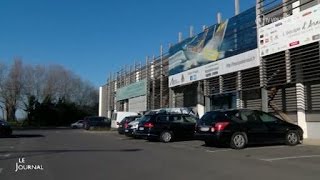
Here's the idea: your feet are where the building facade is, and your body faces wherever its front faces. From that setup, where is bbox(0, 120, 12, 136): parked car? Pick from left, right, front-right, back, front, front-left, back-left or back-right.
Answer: front-right

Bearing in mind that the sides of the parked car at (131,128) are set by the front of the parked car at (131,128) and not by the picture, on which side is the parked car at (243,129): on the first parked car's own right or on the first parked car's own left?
on the first parked car's own right

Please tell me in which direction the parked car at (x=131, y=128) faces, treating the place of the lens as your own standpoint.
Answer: facing away from the viewer and to the right of the viewer

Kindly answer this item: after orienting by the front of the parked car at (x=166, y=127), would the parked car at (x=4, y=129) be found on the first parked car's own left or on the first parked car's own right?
on the first parked car's own left

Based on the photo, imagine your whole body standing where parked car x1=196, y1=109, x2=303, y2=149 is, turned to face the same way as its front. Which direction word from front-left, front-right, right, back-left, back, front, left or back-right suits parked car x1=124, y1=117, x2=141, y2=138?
left

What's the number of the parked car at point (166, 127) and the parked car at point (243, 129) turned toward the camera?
0

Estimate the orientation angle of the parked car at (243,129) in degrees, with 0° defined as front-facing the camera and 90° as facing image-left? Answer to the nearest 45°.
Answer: approximately 225°

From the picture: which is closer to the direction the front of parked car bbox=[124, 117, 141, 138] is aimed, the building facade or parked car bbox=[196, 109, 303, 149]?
the building facade

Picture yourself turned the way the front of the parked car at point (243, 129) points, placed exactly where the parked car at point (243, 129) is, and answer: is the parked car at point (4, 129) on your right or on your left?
on your left

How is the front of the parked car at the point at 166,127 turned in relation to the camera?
facing away from the viewer and to the right of the viewer

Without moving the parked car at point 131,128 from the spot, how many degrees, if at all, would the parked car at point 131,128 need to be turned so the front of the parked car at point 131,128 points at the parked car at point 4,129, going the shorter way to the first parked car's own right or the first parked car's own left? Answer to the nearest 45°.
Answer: approximately 135° to the first parked car's own left
